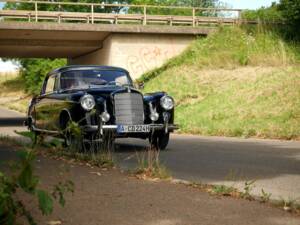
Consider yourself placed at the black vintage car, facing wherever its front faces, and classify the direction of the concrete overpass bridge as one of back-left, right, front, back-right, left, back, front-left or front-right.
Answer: back-left

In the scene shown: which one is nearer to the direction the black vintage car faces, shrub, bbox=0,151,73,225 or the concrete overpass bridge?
the shrub

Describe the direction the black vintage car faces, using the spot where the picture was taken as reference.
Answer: facing the viewer and to the right of the viewer

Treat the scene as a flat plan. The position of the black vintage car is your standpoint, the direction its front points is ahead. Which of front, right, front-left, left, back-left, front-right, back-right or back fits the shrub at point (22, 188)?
front-right
